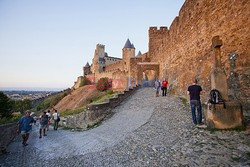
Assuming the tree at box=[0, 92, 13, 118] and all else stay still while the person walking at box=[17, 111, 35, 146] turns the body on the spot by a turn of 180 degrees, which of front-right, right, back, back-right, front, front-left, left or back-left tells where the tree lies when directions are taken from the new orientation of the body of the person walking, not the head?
front

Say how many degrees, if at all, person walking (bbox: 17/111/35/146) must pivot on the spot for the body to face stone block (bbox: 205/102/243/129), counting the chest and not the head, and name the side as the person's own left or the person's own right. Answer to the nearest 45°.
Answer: approximately 45° to the person's own left

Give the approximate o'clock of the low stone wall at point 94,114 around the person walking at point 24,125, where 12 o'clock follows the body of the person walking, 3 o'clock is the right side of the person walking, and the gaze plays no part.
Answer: The low stone wall is roughly at 9 o'clock from the person walking.

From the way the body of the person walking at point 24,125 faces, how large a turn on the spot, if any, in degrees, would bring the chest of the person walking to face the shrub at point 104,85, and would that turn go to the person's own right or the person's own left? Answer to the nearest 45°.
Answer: approximately 135° to the person's own left

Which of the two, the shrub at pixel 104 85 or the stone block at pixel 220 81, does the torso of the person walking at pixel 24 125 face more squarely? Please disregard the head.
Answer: the stone block

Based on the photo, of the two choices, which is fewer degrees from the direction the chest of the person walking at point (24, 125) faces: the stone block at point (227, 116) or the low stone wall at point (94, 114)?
the stone block

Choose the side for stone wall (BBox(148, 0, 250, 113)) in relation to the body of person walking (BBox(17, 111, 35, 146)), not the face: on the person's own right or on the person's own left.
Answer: on the person's own left

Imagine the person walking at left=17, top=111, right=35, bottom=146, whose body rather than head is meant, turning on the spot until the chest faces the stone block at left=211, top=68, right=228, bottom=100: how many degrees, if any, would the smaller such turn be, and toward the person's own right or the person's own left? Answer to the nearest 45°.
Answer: approximately 45° to the person's own left

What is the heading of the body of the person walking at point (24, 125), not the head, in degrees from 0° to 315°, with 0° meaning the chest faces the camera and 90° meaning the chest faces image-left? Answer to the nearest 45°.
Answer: approximately 0°
